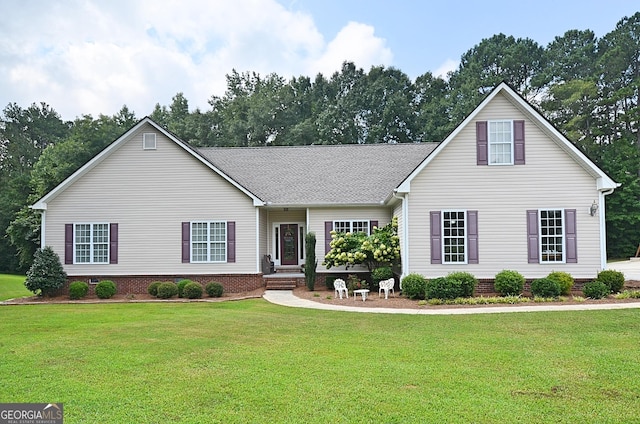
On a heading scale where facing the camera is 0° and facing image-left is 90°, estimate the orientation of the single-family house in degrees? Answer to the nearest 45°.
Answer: approximately 0°

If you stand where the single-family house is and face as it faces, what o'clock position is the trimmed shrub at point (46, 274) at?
The trimmed shrub is roughly at 3 o'clock from the single-family house.

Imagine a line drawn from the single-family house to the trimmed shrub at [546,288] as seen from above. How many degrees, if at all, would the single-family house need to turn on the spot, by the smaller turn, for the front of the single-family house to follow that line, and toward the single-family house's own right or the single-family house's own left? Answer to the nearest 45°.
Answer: approximately 45° to the single-family house's own left

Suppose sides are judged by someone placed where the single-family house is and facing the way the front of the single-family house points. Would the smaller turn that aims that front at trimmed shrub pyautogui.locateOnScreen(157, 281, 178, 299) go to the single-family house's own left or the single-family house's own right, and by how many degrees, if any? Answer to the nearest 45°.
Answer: approximately 90° to the single-family house's own right
